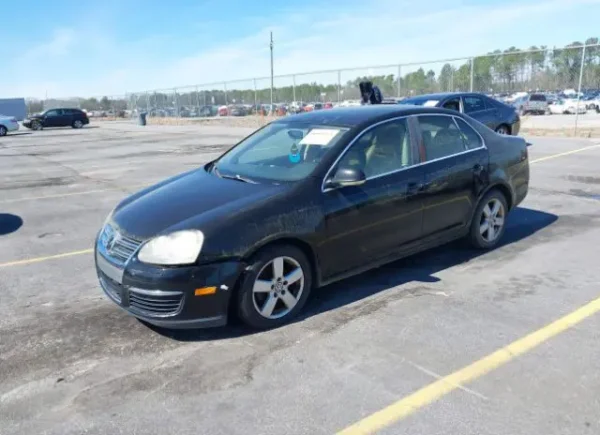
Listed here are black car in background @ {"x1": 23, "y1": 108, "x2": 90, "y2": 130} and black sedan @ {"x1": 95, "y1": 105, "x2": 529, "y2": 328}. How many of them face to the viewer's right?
0

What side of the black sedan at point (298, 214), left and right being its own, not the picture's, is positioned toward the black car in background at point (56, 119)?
right

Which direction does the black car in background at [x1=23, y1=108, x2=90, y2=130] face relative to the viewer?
to the viewer's left

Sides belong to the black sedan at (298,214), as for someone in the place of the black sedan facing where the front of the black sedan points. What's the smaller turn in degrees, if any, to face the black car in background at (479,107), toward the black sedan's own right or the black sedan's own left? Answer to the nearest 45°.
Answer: approximately 180°

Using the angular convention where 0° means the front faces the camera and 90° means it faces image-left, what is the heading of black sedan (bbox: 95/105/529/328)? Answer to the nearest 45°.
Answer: approximately 45°

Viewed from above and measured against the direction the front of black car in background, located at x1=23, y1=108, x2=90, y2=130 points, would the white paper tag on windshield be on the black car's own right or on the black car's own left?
on the black car's own left
